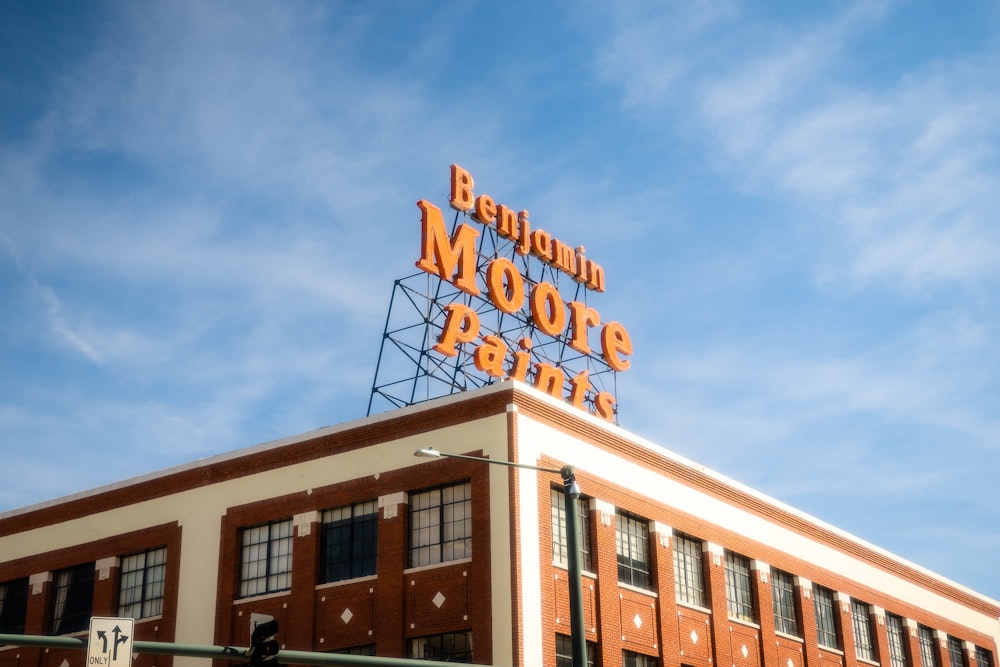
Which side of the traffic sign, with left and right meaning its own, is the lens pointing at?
front

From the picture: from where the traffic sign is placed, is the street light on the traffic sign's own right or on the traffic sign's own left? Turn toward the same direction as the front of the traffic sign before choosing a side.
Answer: on the traffic sign's own left
